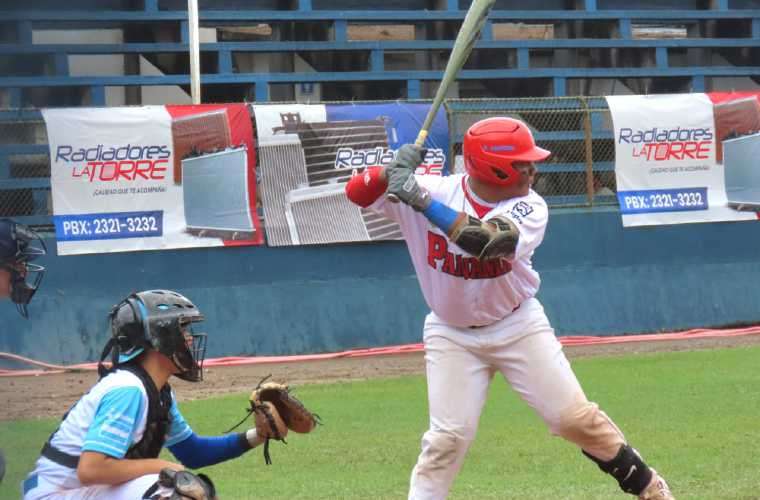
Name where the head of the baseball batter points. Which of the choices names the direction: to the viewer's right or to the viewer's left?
to the viewer's right

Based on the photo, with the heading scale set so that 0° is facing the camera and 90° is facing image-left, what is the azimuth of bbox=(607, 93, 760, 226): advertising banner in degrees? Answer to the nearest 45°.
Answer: approximately 0°

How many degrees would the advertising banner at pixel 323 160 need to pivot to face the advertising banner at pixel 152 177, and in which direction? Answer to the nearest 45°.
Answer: approximately 90° to its right

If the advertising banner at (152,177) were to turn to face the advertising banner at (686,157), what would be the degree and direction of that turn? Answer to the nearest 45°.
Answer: approximately 90° to its left

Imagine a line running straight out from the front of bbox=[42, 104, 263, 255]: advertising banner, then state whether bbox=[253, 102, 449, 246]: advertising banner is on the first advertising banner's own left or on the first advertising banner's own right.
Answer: on the first advertising banner's own left

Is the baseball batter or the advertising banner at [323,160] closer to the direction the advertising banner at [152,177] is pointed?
the baseball batter

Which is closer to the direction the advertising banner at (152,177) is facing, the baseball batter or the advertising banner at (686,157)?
the baseball batter

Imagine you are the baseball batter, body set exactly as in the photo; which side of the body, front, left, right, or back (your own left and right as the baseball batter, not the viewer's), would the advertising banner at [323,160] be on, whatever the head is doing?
back

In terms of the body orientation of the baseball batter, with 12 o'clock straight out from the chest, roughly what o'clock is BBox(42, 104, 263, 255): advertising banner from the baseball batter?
The advertising banner is roughly at 5 o'clock from the baseball batter.

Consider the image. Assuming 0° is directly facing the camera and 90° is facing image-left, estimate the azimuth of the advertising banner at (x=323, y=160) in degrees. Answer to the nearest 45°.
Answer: approximately 0°
